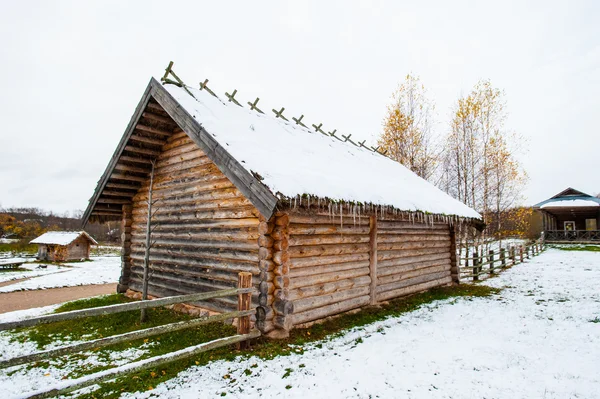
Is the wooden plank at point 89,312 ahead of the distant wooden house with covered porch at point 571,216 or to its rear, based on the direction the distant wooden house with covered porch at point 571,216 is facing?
ahead

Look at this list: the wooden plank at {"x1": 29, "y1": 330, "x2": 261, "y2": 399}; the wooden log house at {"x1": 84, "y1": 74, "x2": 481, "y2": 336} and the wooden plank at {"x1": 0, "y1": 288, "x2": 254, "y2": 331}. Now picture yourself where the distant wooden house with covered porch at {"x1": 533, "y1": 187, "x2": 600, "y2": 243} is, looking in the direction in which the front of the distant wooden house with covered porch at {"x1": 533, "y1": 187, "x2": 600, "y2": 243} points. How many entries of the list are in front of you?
3

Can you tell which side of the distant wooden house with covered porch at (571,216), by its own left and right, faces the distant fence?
front

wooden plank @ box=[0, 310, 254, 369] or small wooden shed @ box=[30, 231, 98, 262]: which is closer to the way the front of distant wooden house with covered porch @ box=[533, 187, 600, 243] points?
the wooden plank

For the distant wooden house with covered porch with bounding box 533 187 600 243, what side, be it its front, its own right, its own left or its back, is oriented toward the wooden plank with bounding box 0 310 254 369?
front

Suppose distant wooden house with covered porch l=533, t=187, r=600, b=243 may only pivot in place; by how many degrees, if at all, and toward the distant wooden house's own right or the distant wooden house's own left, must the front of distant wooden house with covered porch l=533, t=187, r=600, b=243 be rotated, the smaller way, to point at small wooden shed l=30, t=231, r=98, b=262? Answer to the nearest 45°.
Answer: approximately 45° to the distant wooden house's own right

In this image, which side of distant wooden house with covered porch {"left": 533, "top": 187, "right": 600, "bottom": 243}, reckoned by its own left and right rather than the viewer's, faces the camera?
front

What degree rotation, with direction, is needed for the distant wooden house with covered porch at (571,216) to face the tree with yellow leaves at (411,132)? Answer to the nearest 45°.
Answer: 0° — it already faces it

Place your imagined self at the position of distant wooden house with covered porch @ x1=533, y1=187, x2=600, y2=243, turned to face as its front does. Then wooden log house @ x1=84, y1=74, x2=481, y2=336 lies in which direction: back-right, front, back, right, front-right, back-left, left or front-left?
front

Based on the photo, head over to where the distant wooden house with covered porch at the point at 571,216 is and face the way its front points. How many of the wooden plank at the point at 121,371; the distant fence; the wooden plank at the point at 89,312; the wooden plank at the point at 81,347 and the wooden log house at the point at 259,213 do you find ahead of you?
5

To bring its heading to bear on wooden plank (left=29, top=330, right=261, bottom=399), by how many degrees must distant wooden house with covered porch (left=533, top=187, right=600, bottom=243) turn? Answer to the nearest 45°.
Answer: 0° — it already faces it

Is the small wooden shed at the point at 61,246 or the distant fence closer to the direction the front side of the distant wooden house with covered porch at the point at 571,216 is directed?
the distant fence

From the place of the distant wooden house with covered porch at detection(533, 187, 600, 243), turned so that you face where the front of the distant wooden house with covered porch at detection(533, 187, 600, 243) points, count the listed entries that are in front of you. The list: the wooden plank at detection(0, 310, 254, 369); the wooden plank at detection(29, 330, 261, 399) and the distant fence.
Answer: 3
